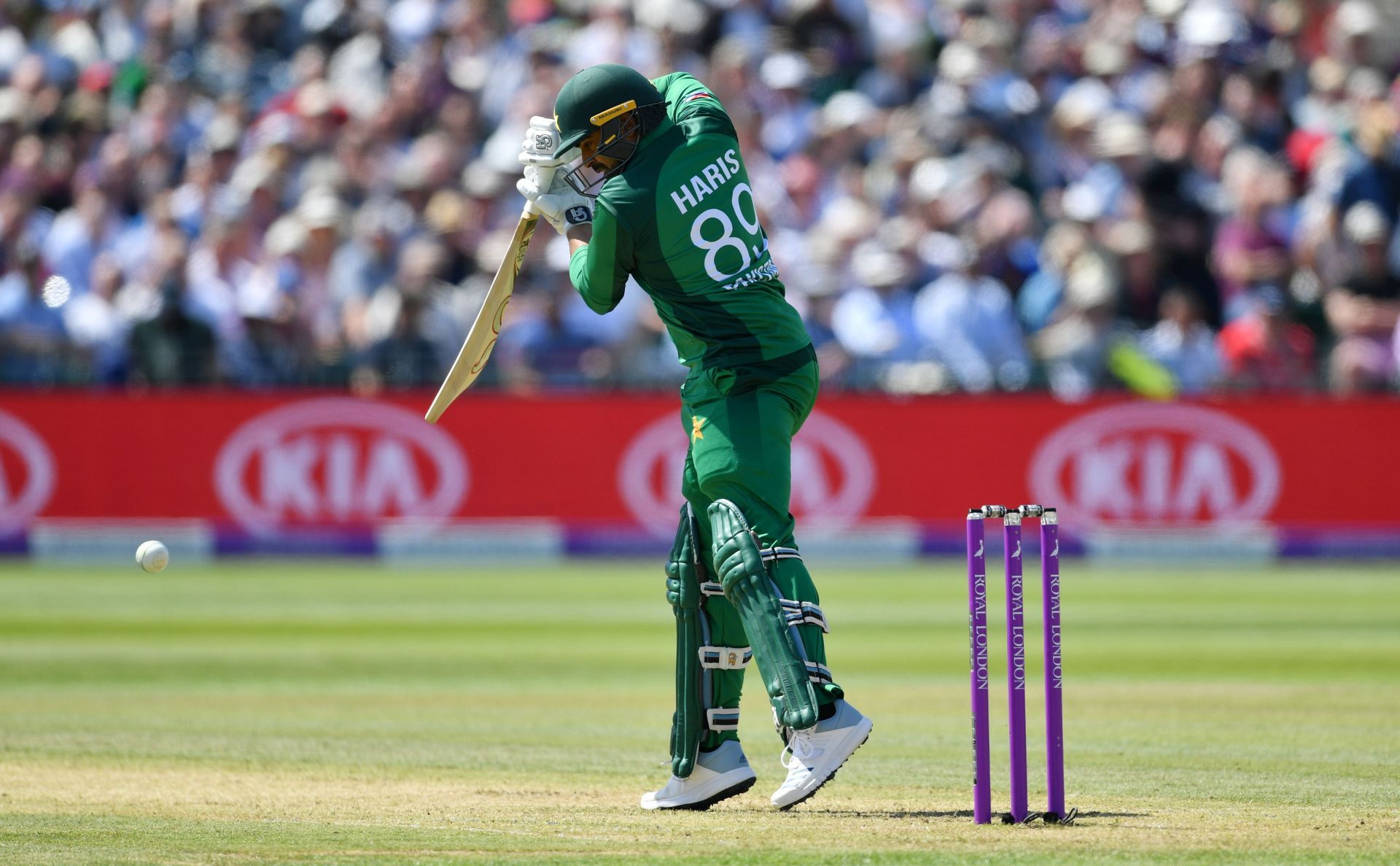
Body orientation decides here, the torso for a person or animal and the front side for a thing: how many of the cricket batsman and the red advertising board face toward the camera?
1

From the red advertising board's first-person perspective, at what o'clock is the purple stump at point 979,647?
The purple stump is roughly at 12 o'clock from the red advertising board.

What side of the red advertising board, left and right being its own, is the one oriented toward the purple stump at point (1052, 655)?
front

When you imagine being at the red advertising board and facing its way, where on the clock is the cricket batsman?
The cricket batsman is roughly at 12 o'clock from the red advertising board.

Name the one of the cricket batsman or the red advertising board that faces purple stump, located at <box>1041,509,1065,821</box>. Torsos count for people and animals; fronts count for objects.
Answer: the red advertising board

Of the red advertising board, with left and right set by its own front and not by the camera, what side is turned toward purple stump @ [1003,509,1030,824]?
front

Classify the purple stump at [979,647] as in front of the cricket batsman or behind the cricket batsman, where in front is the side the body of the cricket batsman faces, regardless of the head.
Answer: behind

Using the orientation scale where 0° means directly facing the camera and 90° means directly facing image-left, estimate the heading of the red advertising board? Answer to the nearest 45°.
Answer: approximately 0°
